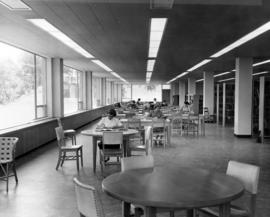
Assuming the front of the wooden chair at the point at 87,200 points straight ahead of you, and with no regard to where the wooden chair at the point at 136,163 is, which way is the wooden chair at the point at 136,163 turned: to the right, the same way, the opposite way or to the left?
to the right

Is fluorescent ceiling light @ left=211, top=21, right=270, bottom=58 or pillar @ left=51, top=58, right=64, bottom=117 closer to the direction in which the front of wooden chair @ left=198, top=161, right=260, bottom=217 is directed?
the pillar

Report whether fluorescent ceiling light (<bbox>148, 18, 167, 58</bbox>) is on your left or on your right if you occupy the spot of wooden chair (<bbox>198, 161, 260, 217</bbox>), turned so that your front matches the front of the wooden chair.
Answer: on your right

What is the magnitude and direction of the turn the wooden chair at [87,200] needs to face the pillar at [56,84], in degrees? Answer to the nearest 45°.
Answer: approximately 45° to its left

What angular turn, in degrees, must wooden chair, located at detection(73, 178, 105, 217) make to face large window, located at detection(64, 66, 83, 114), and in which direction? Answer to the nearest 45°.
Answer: approximately 45° to its left

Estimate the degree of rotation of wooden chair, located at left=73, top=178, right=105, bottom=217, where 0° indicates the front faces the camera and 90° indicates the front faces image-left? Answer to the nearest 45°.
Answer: approximately 225°

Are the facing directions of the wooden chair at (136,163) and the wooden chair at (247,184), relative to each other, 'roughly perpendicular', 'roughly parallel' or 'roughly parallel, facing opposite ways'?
roughly perpendicular

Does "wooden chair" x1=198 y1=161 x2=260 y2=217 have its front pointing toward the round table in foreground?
yes

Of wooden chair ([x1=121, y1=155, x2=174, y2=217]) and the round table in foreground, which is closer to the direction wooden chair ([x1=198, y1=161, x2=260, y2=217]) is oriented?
the round table in foreground
